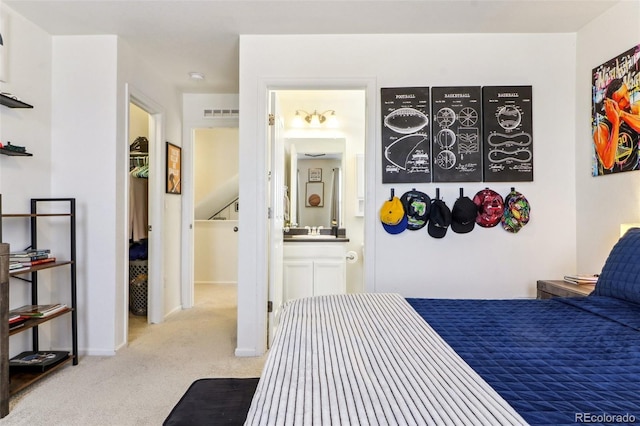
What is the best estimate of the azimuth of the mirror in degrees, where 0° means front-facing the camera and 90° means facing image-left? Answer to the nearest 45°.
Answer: approximately 0°

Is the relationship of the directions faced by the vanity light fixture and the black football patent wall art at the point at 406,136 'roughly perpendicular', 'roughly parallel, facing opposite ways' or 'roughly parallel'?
roughly parallel

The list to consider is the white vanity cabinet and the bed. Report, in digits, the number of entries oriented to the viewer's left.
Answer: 1

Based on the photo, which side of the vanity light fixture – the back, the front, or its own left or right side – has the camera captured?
front

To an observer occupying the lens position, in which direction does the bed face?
facing to the left of the viewer

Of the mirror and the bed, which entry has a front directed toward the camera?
the mirror

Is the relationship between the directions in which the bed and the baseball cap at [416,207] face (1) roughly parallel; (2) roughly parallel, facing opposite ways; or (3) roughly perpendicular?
roughly perpendicular

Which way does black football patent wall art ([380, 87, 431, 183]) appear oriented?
toward the camera

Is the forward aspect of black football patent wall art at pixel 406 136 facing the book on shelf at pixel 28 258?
no

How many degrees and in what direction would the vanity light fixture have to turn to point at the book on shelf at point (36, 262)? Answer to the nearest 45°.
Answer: approximately 45° to its right

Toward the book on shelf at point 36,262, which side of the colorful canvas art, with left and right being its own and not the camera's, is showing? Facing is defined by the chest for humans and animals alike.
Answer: front

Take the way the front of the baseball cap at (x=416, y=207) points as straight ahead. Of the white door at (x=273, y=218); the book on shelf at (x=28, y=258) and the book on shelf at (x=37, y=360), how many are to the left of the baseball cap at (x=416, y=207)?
0

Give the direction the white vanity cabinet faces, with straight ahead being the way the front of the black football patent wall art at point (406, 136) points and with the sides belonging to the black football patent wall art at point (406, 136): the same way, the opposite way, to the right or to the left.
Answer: the same way

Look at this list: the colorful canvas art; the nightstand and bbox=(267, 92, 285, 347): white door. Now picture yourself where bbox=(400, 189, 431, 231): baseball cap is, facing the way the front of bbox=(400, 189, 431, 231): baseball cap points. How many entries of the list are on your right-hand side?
1

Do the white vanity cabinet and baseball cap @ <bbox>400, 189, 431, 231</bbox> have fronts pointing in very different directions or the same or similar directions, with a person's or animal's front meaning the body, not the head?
same or similar directions
